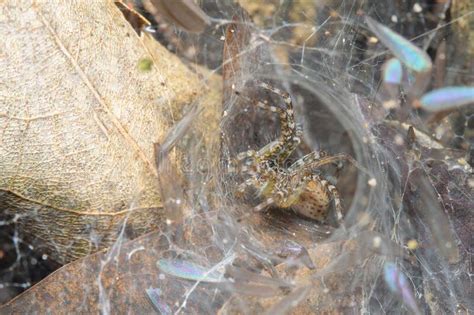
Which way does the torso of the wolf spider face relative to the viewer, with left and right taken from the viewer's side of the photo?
facing to the left of the viewer

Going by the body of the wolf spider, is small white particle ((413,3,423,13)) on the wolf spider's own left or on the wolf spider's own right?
on the wolf spider's own right
